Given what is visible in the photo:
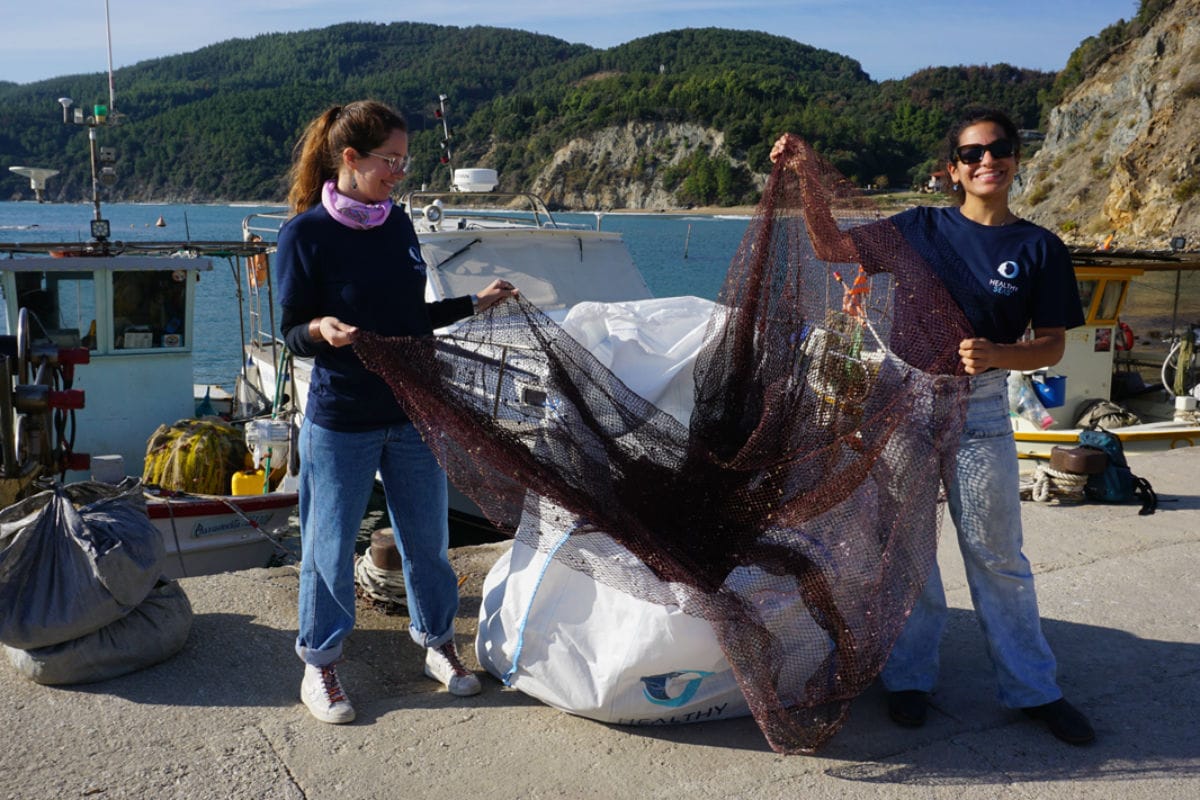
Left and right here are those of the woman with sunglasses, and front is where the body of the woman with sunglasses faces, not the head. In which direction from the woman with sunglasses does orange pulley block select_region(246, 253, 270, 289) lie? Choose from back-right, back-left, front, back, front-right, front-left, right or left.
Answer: back-right

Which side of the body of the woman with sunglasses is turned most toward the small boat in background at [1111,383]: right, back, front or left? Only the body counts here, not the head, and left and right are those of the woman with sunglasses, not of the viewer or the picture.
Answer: back

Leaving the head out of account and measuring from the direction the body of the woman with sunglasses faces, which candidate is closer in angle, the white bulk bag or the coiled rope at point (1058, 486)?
the white bulk bag

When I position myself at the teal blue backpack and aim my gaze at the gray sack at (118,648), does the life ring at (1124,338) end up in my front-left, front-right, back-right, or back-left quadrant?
back-right

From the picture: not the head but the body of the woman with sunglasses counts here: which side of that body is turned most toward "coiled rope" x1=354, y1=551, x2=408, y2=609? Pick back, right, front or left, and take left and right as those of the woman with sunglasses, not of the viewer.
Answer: right

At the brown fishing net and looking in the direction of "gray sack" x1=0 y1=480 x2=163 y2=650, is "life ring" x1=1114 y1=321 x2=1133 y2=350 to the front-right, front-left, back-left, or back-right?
back-right

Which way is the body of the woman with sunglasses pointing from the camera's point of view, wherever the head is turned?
toward the camera

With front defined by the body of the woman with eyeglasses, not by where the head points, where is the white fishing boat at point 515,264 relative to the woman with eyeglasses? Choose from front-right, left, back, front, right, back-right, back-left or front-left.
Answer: back-left
